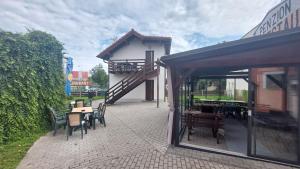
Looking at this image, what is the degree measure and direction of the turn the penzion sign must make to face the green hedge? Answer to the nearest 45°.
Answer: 0° — it already faces it

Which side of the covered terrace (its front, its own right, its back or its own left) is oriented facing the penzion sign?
back

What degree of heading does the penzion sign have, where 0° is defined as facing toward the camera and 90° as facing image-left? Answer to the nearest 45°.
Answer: approximately 45°

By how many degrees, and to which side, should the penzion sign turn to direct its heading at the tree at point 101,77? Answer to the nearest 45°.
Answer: approximately 90° to its right

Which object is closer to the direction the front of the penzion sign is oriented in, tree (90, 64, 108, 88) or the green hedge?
the green hedge

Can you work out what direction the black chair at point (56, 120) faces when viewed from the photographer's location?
facing away from the viewer and to the right of the viewer

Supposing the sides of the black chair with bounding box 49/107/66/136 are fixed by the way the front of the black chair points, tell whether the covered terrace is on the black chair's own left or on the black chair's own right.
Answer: on the black chair's own right

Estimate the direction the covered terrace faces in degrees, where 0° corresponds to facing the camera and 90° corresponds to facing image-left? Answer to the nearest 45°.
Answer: approximately 45°
